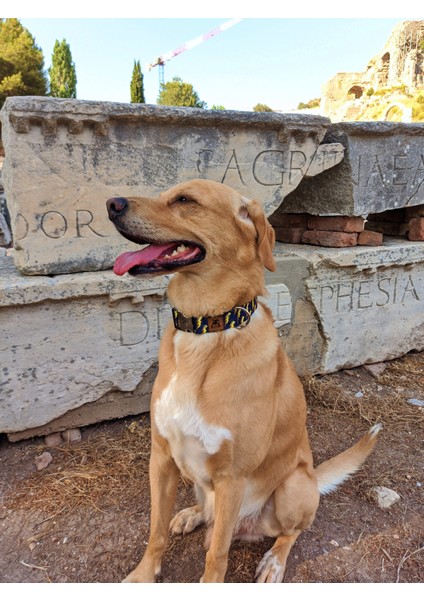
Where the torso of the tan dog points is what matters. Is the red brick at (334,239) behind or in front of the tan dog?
behind

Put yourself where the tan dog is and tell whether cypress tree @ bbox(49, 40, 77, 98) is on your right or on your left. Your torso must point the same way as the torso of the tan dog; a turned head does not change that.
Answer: on your right

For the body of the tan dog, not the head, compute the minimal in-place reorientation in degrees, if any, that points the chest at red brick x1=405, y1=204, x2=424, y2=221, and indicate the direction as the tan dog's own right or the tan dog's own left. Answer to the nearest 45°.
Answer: approximately 180°

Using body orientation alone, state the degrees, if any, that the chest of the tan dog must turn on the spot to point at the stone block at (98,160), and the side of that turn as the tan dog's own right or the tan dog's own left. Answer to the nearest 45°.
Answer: approximately 90° to the tan dog's own right

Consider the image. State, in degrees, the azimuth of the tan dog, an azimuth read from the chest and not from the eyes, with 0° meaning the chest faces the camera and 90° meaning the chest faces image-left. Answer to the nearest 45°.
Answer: approximately 45°

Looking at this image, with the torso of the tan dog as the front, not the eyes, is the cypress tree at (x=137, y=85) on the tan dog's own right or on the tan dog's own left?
on the tan dog's own right

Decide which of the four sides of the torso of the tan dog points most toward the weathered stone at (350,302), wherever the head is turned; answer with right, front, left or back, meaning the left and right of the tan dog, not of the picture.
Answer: back

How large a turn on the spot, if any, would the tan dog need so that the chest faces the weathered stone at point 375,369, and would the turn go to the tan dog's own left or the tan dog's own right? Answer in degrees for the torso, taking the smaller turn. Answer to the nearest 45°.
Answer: approximately 180°
